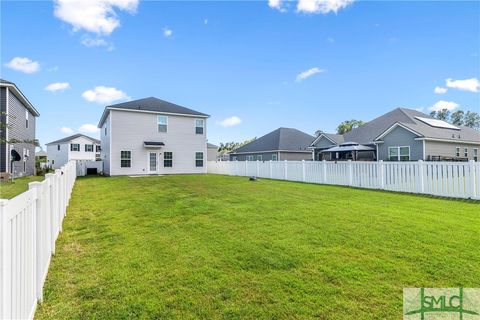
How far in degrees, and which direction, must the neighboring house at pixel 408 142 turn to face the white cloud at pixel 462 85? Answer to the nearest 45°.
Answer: approximately 45° to its left

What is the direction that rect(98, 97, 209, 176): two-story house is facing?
away from the camera

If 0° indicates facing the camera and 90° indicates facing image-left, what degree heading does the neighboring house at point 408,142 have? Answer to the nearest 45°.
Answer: approximately 225°

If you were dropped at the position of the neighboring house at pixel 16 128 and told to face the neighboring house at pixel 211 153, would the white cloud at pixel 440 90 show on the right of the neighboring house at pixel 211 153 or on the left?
right
